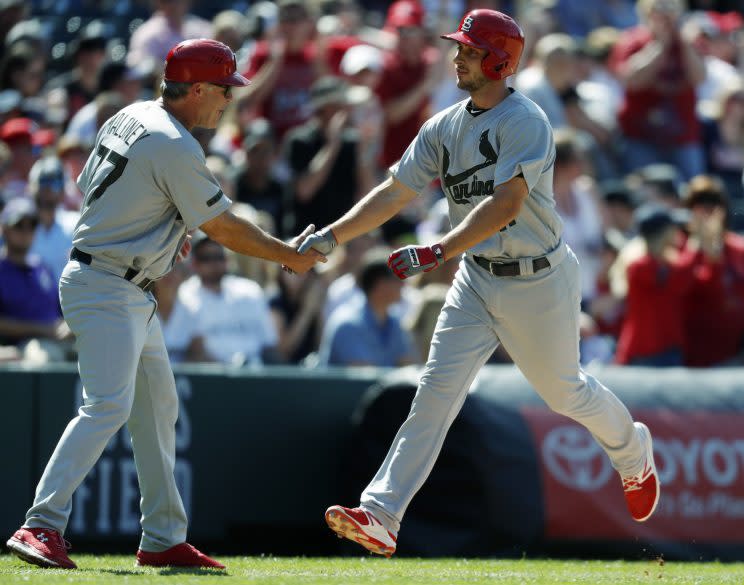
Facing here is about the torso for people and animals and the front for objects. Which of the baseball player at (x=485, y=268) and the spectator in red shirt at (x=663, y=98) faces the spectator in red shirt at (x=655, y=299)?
the spectator in red shirt at (x=663, y=98)

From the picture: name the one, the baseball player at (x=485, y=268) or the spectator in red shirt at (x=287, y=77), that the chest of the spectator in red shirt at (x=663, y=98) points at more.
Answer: the baseball player

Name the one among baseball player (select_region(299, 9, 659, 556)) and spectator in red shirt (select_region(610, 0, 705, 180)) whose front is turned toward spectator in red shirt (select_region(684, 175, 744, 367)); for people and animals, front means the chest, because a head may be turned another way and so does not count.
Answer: spectator in red shirt (select_region(610, 0, 705, 180))

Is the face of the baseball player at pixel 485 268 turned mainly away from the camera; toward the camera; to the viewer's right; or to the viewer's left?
to the viewer's left

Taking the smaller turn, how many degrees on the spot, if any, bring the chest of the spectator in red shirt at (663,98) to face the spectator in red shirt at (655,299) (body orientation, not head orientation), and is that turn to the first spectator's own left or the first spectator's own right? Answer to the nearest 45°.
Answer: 0° — they already face them

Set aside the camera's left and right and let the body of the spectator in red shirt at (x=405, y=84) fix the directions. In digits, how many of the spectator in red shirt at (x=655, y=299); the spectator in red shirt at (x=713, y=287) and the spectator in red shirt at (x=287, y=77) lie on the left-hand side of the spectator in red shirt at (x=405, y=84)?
2

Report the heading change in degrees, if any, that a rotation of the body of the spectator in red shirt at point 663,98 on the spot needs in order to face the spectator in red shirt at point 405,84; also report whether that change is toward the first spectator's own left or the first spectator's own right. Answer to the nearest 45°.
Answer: approximately 90° to the first spectator's own right

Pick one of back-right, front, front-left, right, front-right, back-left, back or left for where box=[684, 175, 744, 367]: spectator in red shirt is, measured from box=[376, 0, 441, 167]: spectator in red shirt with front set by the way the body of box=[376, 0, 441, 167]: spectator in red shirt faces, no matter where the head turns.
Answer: left

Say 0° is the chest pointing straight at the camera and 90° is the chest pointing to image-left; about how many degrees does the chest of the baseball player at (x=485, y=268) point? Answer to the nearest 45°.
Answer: approximately 45°

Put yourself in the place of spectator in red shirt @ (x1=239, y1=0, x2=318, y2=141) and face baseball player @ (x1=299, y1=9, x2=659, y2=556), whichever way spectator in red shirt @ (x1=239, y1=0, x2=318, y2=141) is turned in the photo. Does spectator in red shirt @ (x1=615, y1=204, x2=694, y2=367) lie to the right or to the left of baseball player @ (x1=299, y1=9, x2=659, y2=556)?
left

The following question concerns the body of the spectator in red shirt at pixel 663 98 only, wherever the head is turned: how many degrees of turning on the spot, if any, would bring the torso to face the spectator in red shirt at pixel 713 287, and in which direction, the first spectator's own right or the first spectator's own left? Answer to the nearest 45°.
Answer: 0° — they already face them

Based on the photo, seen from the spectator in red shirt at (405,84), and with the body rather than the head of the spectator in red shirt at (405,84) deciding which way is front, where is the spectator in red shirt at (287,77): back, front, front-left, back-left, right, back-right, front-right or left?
front-right

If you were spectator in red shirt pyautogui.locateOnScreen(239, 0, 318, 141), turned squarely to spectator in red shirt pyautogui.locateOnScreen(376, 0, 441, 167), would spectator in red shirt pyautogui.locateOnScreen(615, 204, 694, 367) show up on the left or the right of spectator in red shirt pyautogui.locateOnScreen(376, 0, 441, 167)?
right
